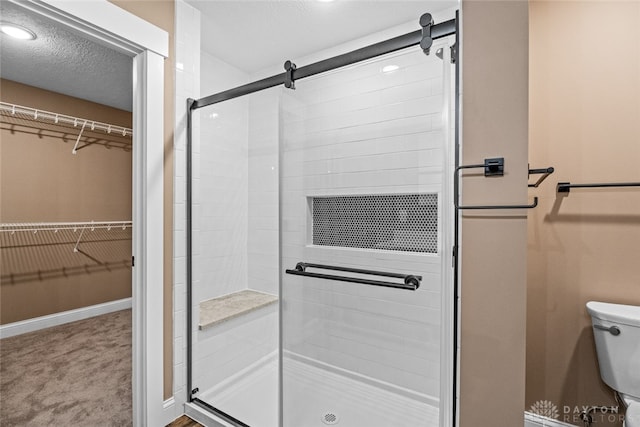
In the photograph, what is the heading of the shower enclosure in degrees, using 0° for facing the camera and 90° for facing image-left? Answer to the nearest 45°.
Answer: approximately 45°

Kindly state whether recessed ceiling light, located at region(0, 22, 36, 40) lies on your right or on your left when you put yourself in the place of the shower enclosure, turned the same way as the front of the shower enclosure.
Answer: on your right

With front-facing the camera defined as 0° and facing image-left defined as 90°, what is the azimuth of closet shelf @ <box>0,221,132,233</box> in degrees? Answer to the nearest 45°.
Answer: approximately 0°

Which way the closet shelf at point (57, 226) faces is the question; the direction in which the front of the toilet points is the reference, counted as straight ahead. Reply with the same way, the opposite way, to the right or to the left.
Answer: to the left

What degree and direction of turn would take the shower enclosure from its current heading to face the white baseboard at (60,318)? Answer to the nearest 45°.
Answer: approximately 90° to its right

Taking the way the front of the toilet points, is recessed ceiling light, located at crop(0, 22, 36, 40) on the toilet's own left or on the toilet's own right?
on the toilet's own right

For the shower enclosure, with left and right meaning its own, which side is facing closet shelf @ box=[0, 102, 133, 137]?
right
